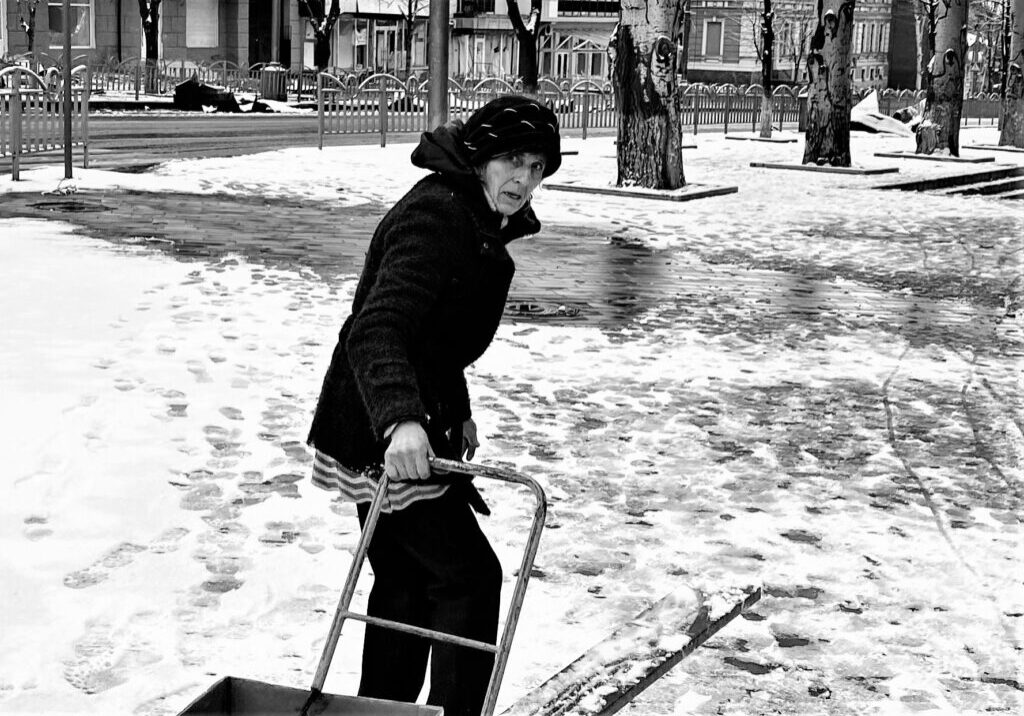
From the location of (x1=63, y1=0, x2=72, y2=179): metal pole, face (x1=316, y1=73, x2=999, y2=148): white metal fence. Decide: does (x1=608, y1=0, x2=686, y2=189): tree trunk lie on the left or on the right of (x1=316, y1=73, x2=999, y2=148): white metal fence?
right

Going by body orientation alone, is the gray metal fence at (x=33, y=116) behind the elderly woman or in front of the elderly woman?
behind

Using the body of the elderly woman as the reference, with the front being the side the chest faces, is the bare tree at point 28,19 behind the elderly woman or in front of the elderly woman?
behind

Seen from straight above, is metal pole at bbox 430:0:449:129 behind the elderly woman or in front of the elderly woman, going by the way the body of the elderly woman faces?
behind
